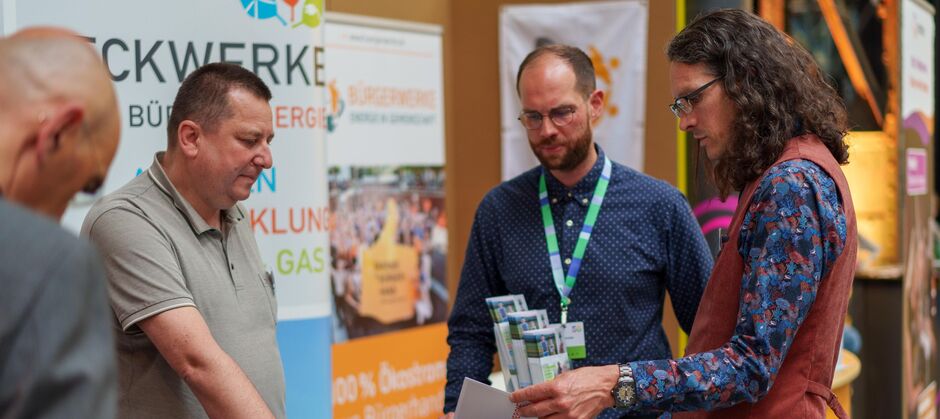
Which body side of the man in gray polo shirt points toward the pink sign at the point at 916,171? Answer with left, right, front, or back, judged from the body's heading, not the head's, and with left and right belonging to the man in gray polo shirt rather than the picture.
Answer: left

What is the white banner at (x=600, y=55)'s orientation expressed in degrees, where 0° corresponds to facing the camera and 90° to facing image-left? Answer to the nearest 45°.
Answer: approximately 0°

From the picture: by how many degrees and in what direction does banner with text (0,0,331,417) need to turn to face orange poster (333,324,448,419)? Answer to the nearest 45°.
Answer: approximately 135° to its left

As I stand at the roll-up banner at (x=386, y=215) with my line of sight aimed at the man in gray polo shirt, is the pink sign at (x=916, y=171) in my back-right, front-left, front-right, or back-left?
back-left

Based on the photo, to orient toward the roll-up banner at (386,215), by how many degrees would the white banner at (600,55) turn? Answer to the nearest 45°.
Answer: approximately 90° to its right

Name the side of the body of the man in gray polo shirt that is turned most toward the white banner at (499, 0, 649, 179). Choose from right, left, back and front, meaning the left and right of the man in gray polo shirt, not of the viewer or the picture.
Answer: left

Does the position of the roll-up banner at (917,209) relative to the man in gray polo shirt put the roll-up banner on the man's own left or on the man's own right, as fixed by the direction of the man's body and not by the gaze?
on the man's own left

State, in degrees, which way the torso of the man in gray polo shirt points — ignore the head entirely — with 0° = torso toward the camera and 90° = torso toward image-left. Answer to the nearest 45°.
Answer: approximately 315°

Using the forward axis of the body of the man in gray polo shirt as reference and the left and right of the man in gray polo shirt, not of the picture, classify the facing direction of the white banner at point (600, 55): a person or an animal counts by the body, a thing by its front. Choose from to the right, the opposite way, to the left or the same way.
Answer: to the right

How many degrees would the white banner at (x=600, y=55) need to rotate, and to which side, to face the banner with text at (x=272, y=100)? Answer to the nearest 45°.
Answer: approximately 45° to its right

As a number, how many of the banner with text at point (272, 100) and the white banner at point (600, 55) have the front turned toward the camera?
2
